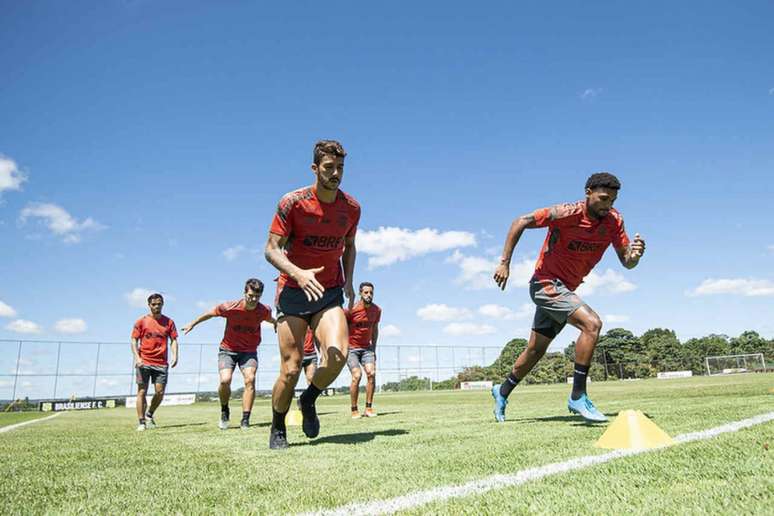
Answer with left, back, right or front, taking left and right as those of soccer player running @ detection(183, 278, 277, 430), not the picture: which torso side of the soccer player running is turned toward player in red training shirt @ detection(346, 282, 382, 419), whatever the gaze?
left

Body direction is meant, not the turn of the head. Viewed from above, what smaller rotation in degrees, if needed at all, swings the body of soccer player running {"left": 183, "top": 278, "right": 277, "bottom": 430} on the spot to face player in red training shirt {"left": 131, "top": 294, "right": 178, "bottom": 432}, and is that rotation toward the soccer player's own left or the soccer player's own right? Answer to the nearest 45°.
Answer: approximately 135° to the soccer player's own right

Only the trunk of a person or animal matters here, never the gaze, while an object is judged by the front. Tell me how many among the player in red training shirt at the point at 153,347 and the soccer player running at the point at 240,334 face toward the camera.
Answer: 2

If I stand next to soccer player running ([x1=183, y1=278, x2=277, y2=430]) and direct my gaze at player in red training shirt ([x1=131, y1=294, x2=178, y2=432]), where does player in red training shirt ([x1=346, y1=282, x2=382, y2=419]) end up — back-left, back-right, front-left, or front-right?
back-right

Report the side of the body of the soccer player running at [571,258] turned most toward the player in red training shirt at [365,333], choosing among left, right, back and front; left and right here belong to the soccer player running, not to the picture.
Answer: back

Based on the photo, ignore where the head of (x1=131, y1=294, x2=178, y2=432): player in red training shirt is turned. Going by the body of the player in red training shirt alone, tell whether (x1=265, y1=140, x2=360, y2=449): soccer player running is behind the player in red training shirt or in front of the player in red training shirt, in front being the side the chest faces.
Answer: in front

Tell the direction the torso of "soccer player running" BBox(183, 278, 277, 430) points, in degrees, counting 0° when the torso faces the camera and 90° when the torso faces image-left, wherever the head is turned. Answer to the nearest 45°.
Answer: approximately 0°

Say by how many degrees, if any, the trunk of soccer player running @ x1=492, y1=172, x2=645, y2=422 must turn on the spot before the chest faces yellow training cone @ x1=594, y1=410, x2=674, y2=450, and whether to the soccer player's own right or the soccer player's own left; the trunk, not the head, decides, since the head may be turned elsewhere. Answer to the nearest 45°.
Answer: approximately 45° to the soccer player's own right

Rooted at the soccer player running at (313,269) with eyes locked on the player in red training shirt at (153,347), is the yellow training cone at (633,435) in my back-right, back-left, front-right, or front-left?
back-right

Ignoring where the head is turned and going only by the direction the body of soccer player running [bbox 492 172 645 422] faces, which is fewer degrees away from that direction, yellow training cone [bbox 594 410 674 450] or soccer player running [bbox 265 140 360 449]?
the yellow training cone
